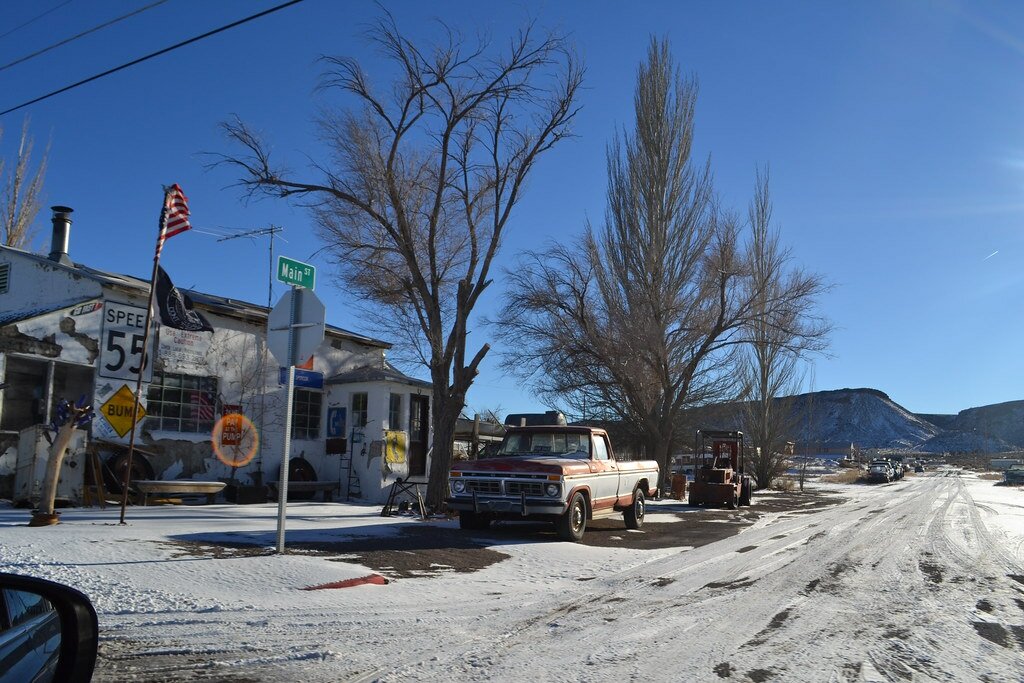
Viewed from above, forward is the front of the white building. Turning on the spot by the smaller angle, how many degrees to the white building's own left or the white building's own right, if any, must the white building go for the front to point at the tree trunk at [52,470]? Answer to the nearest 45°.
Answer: approximately 45° to the white building's own right

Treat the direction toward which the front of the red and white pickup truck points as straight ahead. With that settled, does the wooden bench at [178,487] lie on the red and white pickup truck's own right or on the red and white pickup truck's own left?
on the red and white pickup truck's own right

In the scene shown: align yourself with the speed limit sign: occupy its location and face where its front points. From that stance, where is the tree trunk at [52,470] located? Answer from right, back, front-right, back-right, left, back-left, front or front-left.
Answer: front

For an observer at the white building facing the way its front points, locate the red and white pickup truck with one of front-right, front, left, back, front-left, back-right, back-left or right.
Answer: front

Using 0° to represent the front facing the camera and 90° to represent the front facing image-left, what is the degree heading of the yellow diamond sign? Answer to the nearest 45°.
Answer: approximately 0°

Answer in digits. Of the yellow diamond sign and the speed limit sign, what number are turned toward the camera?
2

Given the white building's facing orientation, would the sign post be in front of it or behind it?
in front

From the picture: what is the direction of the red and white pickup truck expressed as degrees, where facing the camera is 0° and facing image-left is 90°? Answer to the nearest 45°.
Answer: approximately 45°

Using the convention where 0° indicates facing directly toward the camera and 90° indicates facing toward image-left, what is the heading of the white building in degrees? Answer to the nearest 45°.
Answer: approximately 315°

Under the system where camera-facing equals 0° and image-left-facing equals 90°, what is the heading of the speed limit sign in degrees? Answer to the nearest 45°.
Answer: approximately 0°

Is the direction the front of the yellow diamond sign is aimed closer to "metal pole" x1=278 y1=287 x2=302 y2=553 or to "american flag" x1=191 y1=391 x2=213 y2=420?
the metal pole
